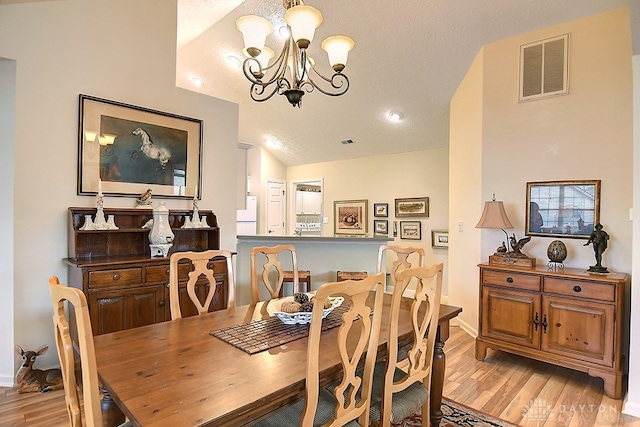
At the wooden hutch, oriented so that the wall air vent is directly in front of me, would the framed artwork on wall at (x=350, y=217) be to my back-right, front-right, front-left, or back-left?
front-left

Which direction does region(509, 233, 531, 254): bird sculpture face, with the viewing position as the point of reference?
facing to the left of the viewer

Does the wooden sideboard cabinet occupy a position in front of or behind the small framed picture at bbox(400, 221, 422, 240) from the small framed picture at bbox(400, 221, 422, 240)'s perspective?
in front

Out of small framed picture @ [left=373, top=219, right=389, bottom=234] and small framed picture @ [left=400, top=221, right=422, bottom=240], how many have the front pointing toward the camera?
2

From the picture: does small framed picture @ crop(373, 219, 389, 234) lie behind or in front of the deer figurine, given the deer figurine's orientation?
behind

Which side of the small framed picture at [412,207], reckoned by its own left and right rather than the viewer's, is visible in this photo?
front

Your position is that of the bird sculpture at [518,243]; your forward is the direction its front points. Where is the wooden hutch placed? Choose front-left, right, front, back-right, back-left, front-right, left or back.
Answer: front-left

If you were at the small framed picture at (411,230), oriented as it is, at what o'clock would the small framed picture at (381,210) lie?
the small framed picture at (381,210) is roughly at 4 o'clock from the small framed picture at (411,230).

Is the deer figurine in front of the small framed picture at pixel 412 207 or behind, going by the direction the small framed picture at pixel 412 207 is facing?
in front

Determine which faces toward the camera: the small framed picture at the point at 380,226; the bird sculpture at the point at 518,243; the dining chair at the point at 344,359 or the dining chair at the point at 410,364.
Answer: the small framed picture

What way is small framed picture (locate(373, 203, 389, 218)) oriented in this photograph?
toward the camera

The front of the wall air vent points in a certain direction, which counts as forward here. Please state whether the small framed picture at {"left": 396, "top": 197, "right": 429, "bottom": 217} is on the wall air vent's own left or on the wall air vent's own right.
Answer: on the wall air vent's own right

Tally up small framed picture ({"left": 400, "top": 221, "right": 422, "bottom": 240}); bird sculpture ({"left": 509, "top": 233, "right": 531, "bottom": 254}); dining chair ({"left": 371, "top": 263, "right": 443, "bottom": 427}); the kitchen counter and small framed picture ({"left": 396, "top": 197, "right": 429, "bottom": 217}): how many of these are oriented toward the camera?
3

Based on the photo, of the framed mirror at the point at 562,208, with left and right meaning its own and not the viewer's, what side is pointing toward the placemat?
front

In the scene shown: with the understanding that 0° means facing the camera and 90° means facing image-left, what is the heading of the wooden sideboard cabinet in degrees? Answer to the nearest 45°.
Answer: approximately 45°

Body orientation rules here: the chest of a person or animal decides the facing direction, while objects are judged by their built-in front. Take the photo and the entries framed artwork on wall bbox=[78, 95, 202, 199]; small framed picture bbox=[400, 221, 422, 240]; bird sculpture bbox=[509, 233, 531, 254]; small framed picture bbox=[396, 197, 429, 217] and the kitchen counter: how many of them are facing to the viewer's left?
1

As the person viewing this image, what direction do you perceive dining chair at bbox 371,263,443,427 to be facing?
facing away from the viewer and to the left of the viewer

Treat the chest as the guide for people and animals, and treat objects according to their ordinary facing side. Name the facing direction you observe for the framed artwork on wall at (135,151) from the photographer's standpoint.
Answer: facing the viewer and to the right of the viewer
